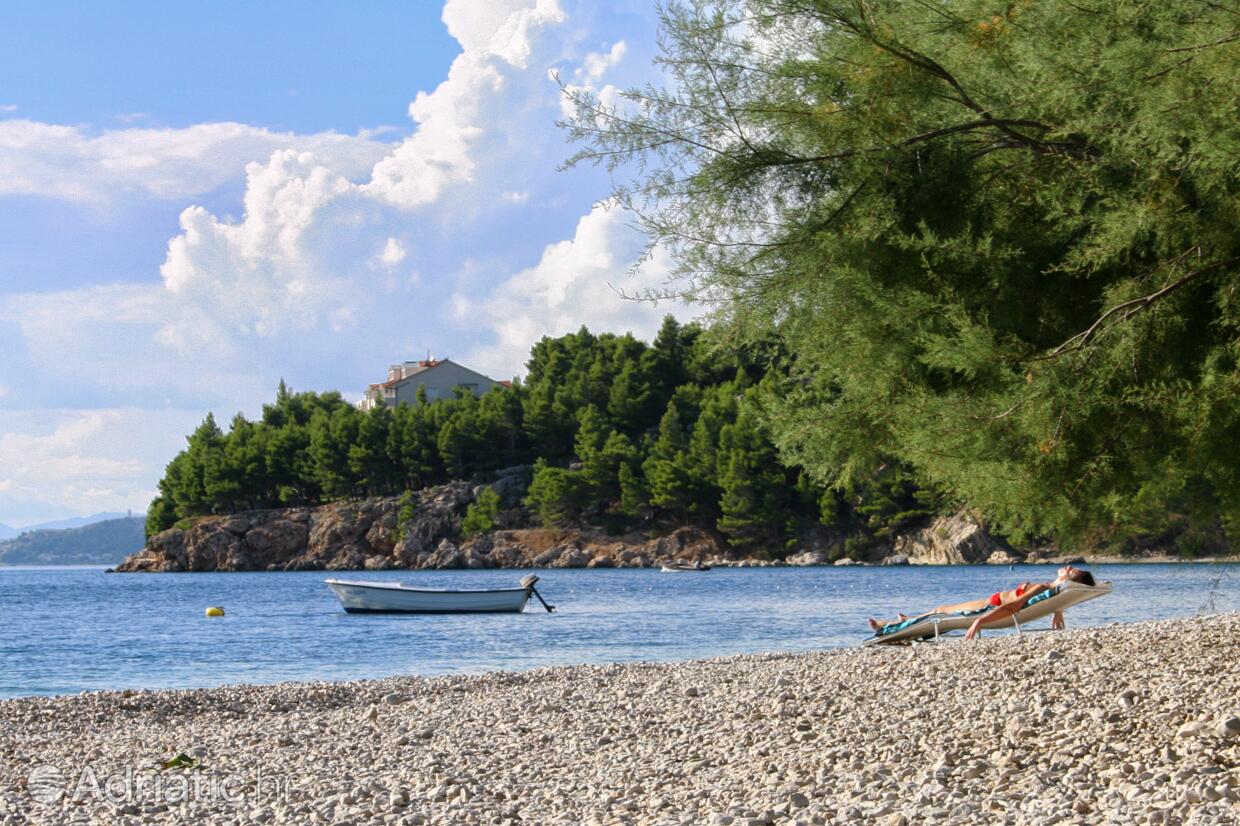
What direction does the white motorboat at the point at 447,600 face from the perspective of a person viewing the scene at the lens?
facing to the left of the viewer

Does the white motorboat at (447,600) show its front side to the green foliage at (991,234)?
no

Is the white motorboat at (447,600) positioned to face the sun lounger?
no
